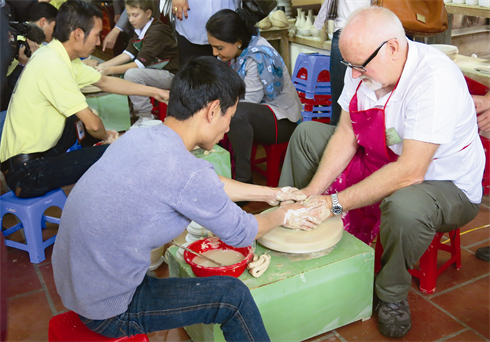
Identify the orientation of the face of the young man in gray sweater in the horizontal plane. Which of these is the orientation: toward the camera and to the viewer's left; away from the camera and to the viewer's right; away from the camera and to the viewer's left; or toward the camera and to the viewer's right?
away from the camera and to the viewer's right

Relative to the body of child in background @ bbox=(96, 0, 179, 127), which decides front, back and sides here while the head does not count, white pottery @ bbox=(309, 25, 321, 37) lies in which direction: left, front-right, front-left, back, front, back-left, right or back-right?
back

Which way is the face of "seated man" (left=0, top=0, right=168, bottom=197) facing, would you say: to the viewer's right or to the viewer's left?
to the viewer's right

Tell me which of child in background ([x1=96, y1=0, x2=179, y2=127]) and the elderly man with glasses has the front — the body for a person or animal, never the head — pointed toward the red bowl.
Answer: the elderly man with glasses

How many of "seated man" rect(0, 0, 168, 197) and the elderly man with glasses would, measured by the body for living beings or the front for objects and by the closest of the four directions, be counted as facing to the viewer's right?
1

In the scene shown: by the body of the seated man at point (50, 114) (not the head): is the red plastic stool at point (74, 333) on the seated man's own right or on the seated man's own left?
on the seated man's own right

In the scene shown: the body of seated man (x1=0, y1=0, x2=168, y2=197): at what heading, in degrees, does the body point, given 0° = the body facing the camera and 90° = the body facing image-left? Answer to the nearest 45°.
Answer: approximately 270°

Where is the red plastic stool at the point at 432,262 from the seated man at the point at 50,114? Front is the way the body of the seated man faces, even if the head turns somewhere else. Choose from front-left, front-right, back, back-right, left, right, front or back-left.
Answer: front-right
